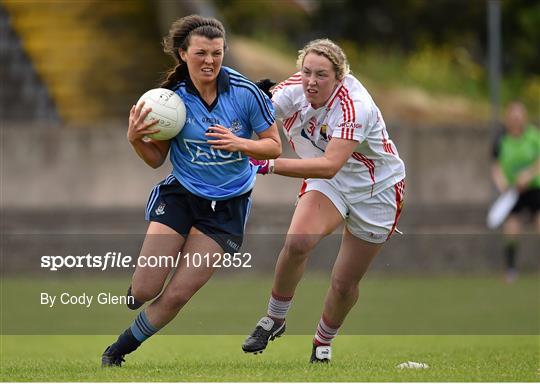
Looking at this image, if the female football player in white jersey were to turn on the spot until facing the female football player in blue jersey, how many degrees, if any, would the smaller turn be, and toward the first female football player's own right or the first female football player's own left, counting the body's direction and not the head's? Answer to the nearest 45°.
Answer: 0° — they already face them

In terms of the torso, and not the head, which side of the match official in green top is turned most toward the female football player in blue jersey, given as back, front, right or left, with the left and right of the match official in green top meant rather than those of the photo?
front

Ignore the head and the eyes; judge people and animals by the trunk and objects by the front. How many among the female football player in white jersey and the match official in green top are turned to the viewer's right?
0

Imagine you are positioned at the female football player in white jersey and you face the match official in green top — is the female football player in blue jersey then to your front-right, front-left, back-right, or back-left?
back-left

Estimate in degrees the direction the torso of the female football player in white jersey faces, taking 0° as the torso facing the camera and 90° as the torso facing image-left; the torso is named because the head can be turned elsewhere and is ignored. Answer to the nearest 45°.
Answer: approximately 45°
